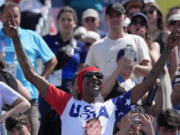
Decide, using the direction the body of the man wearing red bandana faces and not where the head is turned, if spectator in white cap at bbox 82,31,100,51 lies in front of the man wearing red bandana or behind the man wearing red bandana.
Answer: behind

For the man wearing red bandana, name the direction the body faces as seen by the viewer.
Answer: toward the camera

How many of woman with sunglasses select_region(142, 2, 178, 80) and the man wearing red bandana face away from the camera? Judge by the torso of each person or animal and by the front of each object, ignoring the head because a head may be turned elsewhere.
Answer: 0

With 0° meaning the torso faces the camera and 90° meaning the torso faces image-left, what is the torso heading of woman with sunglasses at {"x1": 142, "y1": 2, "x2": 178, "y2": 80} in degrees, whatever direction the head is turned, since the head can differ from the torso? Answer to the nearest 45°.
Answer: approximately 45°

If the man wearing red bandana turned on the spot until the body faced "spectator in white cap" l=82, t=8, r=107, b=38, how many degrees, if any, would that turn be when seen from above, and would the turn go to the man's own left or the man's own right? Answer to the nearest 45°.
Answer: approximately 180°

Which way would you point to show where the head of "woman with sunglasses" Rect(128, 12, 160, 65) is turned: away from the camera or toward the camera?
toward the camera
